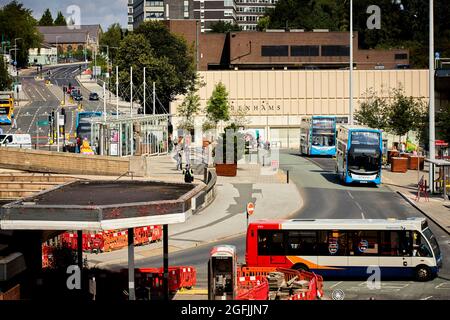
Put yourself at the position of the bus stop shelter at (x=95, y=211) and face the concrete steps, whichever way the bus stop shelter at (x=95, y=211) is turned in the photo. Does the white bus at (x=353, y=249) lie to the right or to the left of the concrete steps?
right

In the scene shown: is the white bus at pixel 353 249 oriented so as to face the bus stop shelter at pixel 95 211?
no

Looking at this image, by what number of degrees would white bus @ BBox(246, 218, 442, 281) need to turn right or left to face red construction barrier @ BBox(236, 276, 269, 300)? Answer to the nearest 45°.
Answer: approximately 135° to its right

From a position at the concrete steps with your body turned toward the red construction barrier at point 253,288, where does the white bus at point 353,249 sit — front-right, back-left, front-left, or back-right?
front-left

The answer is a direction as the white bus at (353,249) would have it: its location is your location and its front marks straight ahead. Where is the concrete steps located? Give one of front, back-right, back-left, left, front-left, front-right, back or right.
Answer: back-left

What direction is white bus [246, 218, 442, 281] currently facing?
to the viewer's right
